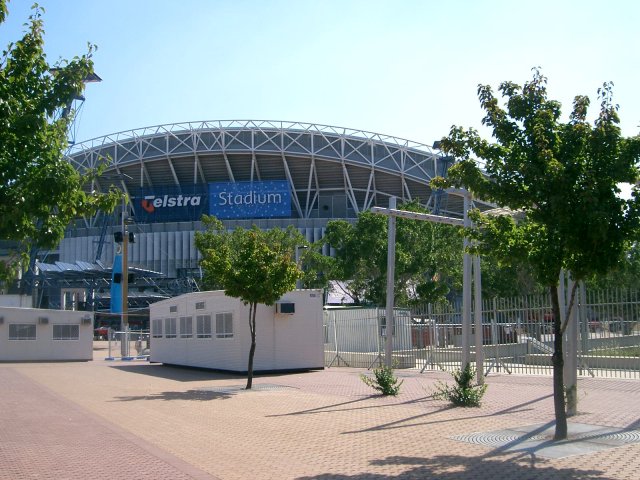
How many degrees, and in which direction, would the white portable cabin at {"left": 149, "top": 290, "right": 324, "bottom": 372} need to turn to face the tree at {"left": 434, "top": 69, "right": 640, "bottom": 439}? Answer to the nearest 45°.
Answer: approximately 45° to its left

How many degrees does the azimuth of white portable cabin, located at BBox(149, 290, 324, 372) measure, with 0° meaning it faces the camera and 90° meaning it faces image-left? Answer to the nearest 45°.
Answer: approximately 45°

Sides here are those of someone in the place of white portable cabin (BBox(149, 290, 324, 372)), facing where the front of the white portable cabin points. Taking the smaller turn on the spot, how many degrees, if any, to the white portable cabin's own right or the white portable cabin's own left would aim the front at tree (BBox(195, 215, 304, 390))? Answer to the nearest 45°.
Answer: approximately 45° to the white portable cabin's own left

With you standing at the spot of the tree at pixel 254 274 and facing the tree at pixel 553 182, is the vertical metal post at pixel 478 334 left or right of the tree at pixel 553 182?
left

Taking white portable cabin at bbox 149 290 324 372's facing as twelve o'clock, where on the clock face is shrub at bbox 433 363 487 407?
The shrub is roughly at 10 o'clock from the white portable cabin.

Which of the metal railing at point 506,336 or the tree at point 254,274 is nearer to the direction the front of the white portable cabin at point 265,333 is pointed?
the tree

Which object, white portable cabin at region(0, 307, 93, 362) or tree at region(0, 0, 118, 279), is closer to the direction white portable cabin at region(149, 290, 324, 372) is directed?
the tree

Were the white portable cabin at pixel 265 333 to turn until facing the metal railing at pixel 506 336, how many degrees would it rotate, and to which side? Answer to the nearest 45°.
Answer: approximately 90° to its left

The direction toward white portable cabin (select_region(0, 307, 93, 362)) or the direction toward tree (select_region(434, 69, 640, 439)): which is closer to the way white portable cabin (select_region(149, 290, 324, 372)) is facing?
the tree

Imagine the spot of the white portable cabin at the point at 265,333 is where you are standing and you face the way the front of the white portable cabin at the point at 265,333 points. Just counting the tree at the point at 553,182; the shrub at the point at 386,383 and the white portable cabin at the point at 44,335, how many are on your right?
1

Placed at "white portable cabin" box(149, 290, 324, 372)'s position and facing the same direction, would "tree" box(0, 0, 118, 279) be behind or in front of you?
in front

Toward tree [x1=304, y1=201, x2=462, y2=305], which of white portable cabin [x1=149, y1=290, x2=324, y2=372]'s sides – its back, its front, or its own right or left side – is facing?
back

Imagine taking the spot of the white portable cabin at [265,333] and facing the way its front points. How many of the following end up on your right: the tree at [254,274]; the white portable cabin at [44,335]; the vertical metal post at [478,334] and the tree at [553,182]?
1

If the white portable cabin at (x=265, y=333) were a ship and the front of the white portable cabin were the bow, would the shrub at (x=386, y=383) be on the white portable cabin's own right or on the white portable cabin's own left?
on the white portable cabin's own left
